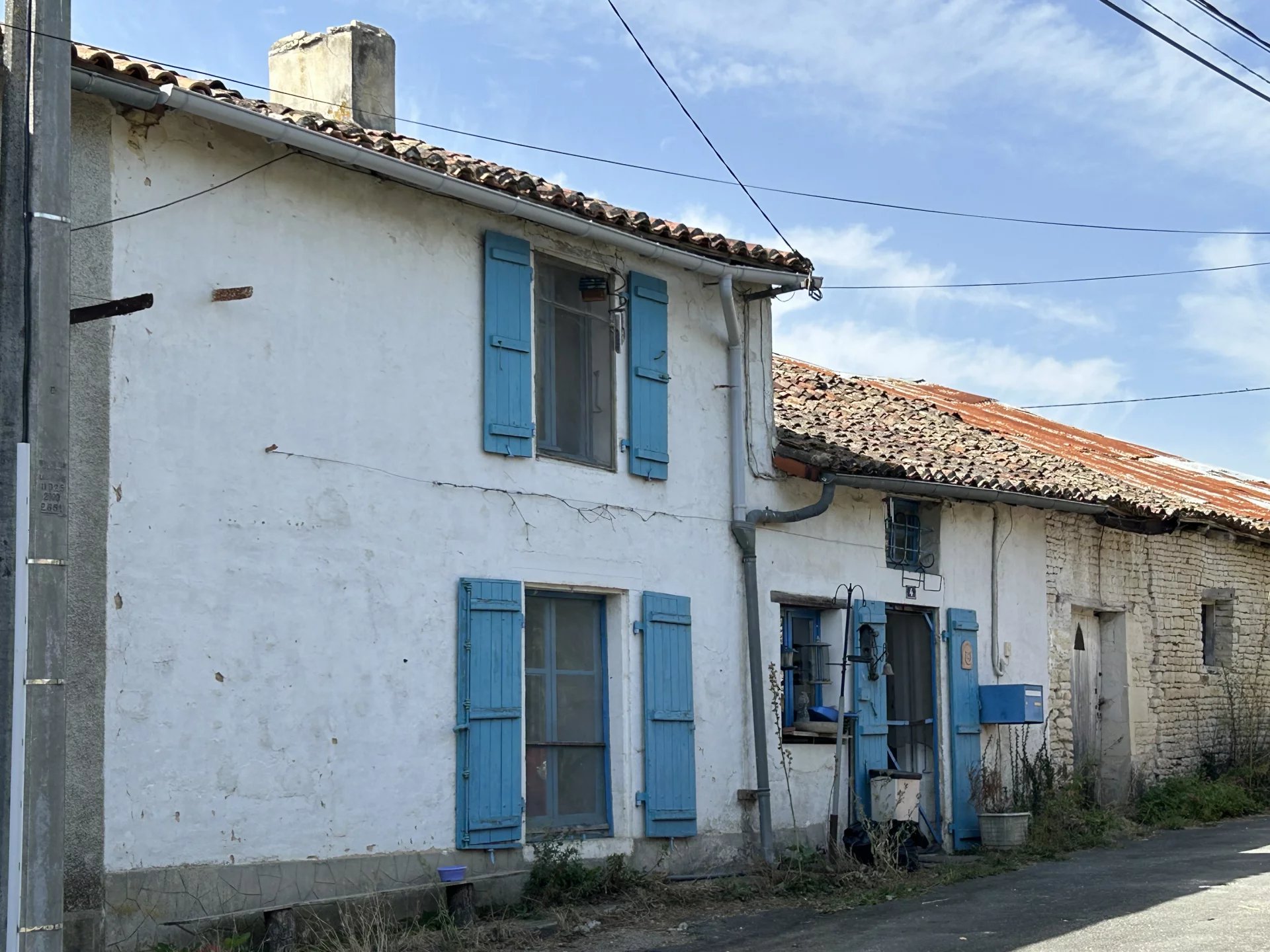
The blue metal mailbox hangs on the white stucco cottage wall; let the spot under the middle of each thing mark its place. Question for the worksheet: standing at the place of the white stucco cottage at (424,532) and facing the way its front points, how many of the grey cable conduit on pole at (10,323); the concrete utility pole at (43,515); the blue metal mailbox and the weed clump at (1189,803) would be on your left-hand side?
2

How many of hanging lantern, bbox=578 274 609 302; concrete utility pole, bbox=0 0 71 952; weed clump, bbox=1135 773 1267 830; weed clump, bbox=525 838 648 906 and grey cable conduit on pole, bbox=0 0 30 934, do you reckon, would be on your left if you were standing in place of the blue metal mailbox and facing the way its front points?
1

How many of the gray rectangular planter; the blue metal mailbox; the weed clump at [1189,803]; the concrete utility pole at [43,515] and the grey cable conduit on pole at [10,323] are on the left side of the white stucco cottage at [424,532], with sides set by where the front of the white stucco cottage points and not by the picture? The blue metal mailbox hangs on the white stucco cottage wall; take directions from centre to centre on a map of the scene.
3

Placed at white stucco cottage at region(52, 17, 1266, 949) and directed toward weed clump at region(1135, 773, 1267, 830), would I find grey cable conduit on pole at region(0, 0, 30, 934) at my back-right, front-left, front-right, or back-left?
back-right

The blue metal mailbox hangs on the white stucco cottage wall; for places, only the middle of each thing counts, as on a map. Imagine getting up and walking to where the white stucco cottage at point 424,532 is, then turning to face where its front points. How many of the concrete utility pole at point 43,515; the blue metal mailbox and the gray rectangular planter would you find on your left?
2

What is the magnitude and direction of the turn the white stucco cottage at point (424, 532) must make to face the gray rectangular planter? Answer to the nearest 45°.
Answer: approximately 90° to its left

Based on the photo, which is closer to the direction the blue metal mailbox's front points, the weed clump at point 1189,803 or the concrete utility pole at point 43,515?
the concrete utility pole

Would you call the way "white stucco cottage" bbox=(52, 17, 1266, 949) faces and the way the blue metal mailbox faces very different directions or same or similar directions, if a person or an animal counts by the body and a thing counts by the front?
same or similar directions

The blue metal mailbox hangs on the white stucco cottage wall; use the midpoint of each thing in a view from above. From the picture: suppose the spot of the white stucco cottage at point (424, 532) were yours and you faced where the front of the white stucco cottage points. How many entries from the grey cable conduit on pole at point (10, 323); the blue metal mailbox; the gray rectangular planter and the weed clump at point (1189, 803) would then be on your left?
3

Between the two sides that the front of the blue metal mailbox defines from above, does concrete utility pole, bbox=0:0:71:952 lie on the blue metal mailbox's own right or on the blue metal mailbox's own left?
on the blue metal mailbox's own right

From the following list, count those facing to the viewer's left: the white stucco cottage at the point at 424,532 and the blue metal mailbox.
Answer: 0

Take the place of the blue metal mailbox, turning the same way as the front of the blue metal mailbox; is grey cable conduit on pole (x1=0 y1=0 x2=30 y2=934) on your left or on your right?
on your right

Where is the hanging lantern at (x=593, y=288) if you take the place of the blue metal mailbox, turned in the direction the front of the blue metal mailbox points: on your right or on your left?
on your right
